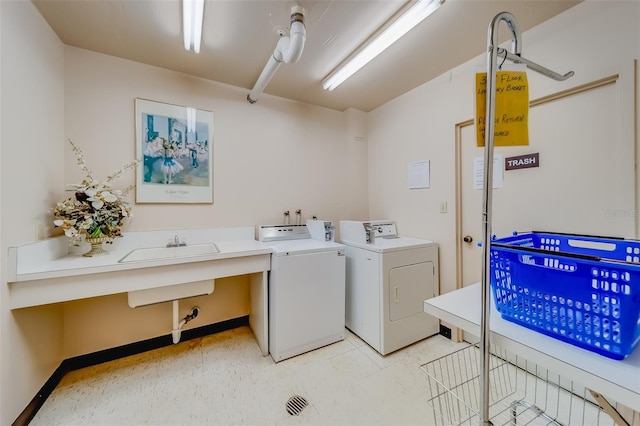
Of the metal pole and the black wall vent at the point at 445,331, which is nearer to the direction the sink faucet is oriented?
the metal pole

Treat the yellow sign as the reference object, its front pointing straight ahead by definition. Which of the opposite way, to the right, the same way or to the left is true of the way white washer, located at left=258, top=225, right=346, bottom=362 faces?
the same way

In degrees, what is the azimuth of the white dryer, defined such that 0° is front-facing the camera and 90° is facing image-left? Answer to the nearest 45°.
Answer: approximately 315°

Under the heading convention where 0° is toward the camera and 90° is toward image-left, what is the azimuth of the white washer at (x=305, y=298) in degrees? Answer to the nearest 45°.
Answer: approximately 315°

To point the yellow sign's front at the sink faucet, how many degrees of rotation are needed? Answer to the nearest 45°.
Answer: approximately 90° to its right
